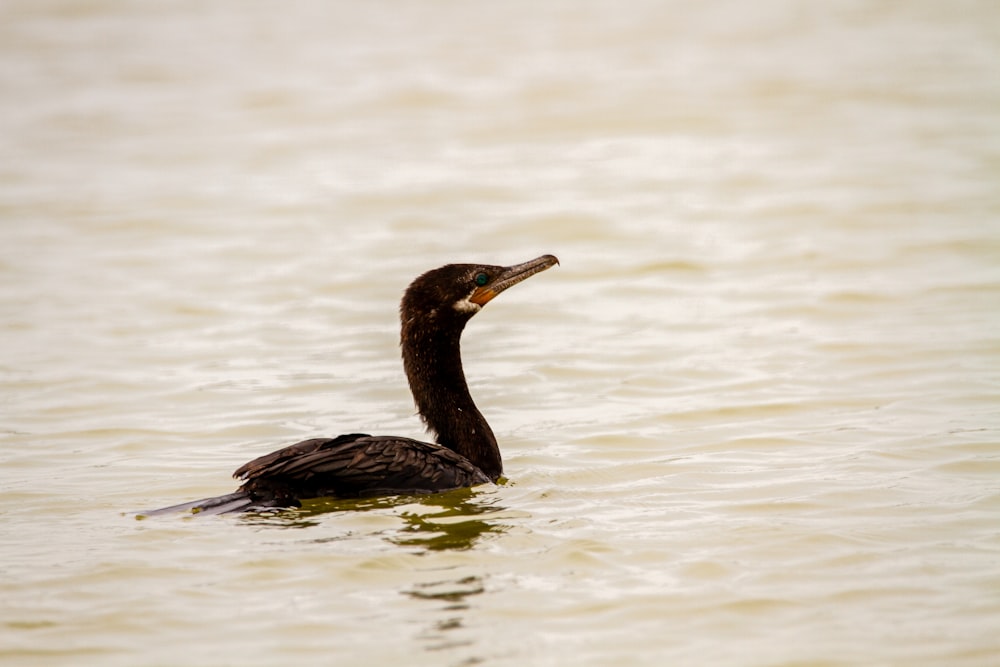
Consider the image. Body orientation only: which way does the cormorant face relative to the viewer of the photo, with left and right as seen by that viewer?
facing to the right of the viewer
